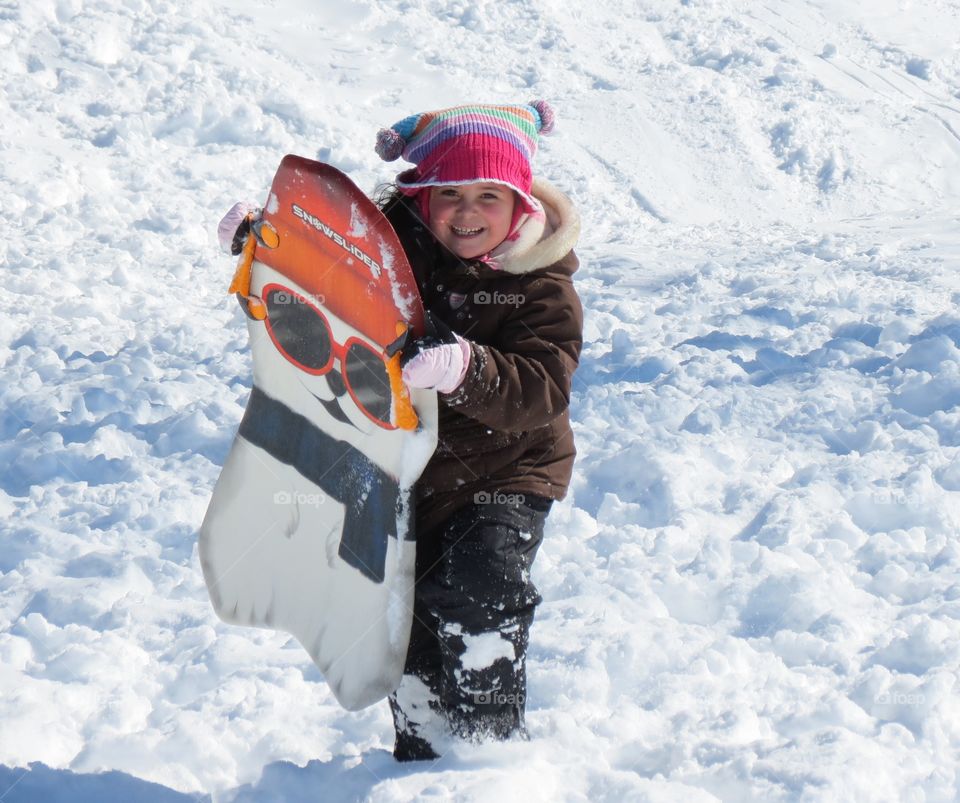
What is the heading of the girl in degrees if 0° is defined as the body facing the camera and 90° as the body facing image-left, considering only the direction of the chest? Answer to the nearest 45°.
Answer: approximately 45°
